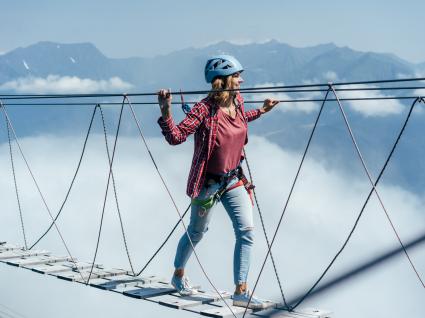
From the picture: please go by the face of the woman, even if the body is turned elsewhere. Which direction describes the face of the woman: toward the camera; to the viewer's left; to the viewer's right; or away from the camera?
to the viewer's right

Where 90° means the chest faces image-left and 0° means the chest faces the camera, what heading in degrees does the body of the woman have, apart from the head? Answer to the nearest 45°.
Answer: approximately 315°
